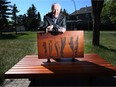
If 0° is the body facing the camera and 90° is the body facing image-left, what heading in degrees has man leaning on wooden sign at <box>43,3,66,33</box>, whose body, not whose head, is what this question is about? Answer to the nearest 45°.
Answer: approximately 0°
